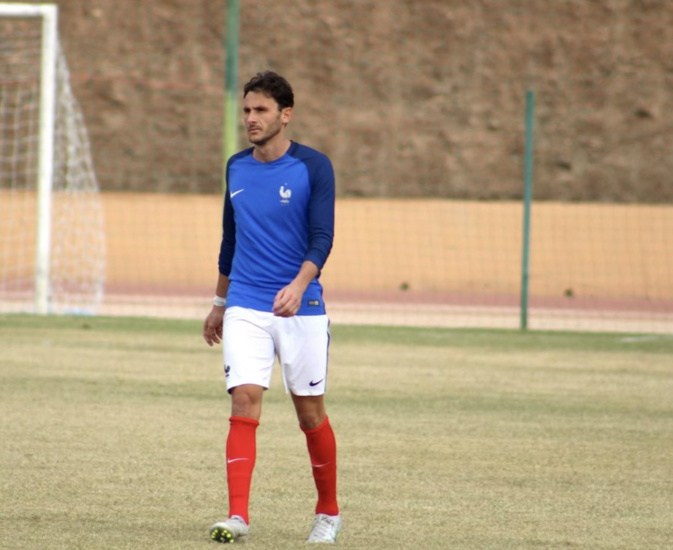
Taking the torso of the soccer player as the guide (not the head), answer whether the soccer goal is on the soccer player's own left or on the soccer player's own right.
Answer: on the soccer player's own right

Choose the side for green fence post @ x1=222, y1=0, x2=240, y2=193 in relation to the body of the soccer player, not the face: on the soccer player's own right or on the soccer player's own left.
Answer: on the soccer player's own right

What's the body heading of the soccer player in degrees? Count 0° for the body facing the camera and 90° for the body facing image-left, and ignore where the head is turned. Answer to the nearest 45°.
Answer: approximately 45°

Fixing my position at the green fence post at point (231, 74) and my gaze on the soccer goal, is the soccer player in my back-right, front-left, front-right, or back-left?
back-left

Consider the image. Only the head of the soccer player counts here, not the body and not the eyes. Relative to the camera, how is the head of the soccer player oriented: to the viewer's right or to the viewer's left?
to the viewer's left

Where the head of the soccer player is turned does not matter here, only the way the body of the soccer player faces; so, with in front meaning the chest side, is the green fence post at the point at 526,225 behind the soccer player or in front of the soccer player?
behind
